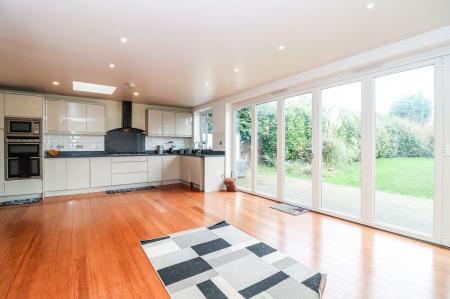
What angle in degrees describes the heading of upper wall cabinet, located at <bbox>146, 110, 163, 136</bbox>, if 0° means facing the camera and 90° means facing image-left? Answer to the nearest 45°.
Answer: approximately 0°

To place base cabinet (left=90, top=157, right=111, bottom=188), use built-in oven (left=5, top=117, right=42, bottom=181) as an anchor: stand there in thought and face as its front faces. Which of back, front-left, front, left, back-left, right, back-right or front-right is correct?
left

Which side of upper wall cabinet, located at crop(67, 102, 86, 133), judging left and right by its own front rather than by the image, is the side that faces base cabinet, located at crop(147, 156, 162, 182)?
left

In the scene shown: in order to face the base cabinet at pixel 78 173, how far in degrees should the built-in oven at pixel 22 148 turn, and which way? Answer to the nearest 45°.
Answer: approximately 90° to its left

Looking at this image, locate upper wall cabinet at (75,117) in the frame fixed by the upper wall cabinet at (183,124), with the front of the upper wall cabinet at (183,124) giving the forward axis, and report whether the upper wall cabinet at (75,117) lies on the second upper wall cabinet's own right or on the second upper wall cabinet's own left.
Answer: on the second upper wall cabinet's own right

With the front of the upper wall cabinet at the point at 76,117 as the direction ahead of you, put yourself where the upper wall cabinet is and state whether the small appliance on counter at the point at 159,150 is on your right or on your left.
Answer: on your left

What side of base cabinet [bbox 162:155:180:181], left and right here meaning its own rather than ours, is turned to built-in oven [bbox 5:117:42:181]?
right

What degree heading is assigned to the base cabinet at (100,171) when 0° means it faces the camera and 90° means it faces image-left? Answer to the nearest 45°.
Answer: approximately 0°
